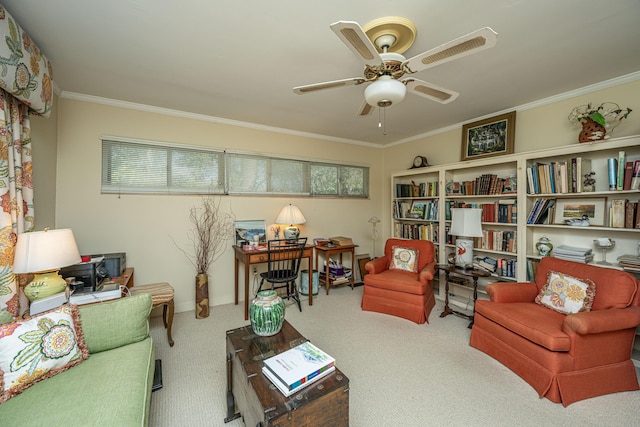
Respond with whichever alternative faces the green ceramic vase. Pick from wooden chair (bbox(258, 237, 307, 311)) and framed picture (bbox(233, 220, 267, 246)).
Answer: the framed picture

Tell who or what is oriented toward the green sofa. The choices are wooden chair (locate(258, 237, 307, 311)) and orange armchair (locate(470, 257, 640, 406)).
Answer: the orange armchair

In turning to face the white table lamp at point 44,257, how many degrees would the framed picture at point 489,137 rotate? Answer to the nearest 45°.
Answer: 0° — it already faces it

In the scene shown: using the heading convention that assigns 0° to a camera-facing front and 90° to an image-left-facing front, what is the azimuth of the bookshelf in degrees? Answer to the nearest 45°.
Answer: approximately 45°

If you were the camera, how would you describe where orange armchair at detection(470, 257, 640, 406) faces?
facing the viewer and to the left of the viewer

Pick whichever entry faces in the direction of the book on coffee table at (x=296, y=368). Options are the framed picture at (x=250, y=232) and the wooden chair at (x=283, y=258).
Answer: the framed picture

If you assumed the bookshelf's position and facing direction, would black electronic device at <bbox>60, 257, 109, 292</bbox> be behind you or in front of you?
in front

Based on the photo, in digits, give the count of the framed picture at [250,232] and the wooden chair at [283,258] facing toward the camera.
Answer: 1

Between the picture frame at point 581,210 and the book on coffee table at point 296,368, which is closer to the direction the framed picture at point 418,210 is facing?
the book on coffee table

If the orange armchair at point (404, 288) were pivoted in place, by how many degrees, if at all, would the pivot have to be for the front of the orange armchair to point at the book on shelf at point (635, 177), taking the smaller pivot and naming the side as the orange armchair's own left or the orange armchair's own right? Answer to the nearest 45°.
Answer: approximately 135° to the orange armchair's own left

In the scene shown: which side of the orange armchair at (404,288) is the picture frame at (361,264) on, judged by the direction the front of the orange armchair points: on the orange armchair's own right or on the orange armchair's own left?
on the orange armchair's own right

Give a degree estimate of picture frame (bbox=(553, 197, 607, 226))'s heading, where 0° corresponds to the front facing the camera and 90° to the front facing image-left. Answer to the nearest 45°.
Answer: approximately 45°
